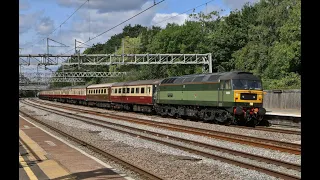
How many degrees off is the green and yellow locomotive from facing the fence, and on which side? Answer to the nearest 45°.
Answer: approximately 90° to its left

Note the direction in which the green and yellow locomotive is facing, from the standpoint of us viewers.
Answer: facing the viewer and to the right of the viewer
